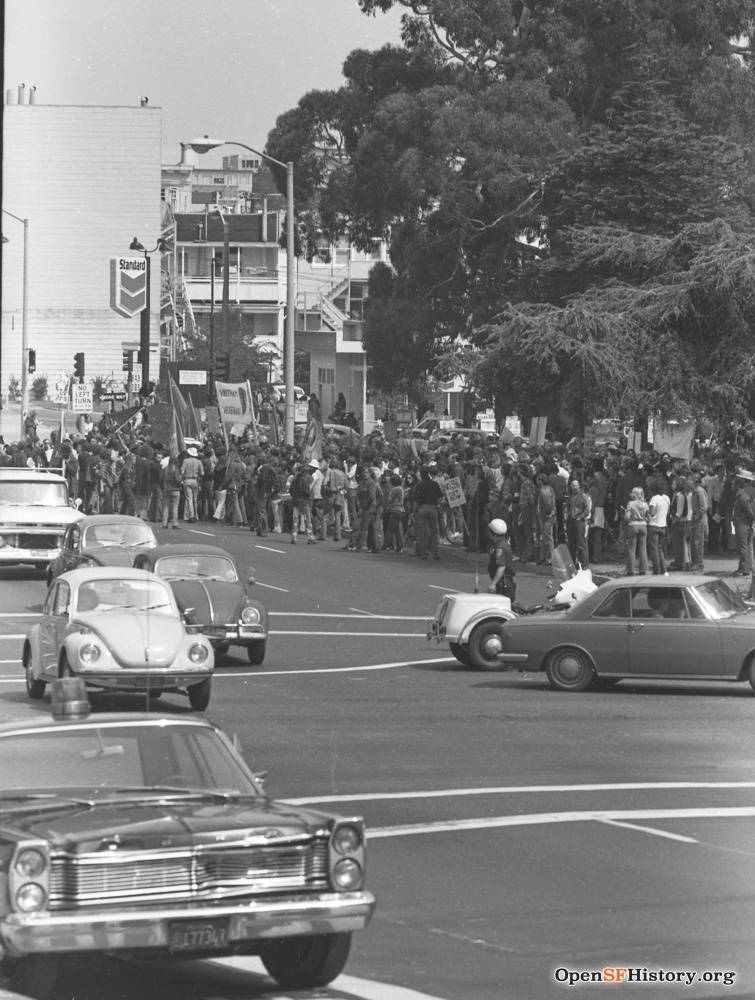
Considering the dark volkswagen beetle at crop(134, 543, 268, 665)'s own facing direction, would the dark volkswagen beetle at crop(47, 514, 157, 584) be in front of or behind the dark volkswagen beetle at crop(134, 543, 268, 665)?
behind

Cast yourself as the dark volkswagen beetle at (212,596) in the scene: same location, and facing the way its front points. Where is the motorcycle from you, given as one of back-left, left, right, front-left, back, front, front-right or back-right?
front-left

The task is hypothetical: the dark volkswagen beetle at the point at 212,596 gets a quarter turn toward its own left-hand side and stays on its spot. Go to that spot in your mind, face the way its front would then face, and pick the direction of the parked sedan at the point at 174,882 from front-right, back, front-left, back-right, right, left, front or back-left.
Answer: back-right

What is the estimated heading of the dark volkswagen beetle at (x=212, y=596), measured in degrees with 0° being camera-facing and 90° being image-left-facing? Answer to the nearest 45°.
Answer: approximately 315°

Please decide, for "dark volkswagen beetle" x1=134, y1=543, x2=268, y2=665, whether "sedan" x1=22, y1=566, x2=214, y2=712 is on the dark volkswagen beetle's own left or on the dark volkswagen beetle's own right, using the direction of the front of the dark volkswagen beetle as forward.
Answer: on the dark volkswagen beetle's own right
